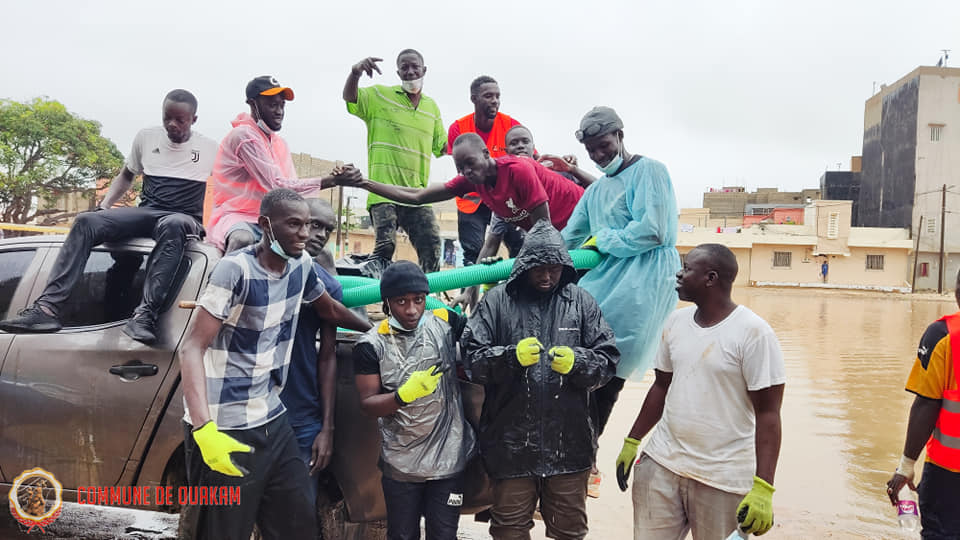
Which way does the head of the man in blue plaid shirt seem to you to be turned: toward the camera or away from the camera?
toward the camera

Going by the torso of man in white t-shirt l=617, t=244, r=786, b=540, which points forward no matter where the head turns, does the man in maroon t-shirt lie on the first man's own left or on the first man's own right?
on the first man's own right

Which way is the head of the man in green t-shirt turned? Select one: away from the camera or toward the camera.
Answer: toward the camera

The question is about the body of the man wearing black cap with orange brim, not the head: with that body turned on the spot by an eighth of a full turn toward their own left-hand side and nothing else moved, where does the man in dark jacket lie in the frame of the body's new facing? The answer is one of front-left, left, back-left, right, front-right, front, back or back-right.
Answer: front-right

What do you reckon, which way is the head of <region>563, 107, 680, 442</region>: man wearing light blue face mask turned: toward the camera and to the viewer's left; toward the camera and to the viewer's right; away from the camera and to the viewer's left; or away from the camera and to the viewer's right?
toward the camera and to the viewer's left

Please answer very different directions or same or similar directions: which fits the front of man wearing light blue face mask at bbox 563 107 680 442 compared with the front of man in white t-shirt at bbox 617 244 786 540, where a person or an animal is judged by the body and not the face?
same or similar directions

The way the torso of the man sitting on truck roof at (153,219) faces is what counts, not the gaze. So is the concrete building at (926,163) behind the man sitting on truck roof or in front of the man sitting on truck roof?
behind

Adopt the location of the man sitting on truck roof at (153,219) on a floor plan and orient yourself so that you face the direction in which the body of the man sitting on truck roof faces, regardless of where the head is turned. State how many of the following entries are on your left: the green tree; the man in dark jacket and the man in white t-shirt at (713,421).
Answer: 2

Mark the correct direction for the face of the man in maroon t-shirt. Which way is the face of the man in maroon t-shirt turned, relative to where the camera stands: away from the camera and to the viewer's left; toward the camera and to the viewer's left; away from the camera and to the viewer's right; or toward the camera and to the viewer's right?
toward the camera and to the viewer's left

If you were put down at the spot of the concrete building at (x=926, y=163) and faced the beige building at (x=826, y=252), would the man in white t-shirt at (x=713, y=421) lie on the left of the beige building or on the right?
left

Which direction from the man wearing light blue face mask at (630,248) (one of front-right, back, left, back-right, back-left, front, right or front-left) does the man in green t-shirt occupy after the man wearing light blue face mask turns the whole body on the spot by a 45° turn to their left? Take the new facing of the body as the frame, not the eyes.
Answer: back-right

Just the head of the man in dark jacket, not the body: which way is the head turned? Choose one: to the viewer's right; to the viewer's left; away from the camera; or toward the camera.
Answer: toward the camera

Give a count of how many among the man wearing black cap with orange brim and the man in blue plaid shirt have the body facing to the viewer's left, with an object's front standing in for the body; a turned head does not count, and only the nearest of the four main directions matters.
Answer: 0

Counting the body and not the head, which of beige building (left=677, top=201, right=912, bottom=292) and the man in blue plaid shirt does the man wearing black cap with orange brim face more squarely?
the man in blue plaid shirt

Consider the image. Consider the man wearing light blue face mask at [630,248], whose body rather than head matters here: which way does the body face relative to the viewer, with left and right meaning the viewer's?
facing the viewer and to the left of the viewer

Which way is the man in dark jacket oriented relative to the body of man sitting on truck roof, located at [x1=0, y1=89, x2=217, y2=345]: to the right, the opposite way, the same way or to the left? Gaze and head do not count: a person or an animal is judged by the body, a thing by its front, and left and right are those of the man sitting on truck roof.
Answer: the same way

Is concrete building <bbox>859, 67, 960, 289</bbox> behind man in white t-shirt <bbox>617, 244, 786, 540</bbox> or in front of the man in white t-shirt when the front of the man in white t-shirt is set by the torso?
behind

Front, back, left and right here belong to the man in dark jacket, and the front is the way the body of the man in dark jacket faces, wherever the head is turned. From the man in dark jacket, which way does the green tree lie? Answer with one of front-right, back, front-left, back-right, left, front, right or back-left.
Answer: back-right

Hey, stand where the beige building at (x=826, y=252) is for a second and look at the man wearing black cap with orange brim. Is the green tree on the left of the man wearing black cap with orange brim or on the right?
right

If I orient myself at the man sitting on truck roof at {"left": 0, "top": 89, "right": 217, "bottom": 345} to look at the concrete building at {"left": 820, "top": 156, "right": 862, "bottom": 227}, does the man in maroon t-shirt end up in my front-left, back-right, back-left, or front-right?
front-right

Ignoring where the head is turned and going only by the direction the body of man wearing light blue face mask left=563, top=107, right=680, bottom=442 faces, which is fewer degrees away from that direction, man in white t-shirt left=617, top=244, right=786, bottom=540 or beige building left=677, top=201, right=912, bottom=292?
the man in white t-shirt

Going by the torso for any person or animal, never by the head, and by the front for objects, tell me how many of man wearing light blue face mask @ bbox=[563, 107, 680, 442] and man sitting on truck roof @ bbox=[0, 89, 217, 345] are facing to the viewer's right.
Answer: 0

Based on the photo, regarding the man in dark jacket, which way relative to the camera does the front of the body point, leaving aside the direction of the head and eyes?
toward the camera
